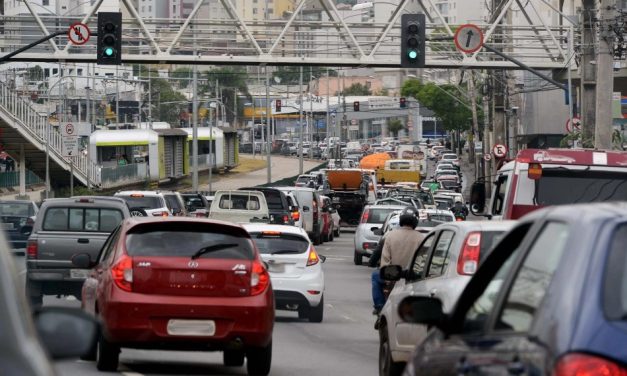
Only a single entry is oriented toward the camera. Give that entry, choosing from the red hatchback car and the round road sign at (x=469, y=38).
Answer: the round road sign

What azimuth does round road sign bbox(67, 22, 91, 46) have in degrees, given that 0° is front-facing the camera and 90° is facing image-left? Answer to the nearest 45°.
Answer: approximately 0°

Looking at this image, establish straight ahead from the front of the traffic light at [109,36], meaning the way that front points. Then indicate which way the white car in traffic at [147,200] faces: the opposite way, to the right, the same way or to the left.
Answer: the opposite way

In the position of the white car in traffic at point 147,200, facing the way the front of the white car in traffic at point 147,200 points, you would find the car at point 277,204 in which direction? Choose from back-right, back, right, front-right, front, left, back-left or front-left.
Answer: front-right

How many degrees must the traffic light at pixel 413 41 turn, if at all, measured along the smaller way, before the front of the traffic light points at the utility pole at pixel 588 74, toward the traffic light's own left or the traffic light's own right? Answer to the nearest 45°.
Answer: approximately 90° to the traffic light's own left

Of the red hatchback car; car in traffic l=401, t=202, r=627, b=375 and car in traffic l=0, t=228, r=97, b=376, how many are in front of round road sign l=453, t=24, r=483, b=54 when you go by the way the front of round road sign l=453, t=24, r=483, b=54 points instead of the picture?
3

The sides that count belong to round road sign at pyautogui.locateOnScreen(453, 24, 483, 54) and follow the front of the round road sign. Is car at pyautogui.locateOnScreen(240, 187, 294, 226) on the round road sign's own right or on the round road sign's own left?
on the round road sign's own right

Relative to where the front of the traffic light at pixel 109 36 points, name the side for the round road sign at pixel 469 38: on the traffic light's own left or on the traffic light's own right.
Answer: on the traffic light's own left

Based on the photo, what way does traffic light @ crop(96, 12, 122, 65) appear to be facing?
toward the camera

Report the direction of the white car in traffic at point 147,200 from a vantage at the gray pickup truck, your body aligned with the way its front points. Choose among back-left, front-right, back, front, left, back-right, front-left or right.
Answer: front

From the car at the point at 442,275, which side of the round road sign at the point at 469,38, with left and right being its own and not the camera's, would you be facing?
front

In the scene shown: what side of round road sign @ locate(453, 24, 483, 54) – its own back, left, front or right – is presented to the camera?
front

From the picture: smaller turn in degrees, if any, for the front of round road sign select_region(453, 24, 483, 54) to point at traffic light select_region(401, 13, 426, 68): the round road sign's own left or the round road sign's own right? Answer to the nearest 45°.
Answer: approximately 45° to the round road sign's own right

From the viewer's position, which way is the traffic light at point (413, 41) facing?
facing the viewer

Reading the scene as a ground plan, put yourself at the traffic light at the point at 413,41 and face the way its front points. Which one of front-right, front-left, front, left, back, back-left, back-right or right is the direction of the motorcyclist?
front

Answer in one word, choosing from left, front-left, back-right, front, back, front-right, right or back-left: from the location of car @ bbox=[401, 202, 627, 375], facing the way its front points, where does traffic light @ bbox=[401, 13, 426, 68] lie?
front-right

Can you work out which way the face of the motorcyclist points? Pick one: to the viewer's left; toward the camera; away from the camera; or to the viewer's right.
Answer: away from the camera

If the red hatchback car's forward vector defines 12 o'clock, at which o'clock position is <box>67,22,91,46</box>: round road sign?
The round road sign is roughly at 12 o'clock from the red hatchback car.

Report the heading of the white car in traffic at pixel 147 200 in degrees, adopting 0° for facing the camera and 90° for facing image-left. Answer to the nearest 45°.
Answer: approximately 180°

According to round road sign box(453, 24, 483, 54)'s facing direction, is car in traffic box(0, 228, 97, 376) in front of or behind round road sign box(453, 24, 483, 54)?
in front
